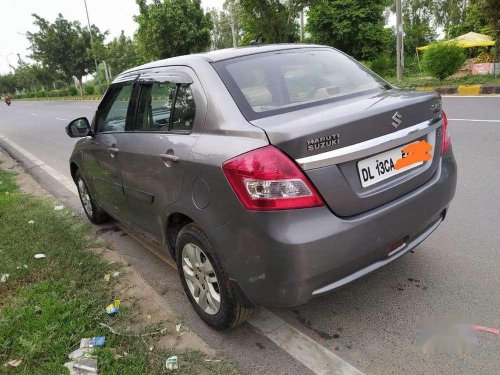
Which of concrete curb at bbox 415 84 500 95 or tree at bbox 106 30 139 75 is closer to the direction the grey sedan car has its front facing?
the tree

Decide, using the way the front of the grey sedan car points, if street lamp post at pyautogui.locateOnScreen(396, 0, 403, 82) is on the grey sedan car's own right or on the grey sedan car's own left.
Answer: on the grey sedan car's own right

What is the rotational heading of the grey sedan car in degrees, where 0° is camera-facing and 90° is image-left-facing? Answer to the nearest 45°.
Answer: approximately 135°

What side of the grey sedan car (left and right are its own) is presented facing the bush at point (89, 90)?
front

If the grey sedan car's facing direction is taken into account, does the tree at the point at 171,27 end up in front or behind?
in front

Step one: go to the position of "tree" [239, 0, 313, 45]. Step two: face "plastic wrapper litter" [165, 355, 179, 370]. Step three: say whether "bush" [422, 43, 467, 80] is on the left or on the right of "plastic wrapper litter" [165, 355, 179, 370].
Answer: left

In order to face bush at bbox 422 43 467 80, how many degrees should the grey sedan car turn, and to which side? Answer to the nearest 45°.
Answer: approximately 90° to its right

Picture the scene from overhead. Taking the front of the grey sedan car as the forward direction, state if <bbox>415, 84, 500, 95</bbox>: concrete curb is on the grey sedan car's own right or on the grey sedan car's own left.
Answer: on the grey sedan car's own right

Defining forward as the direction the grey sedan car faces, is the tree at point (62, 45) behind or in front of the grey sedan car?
in front
